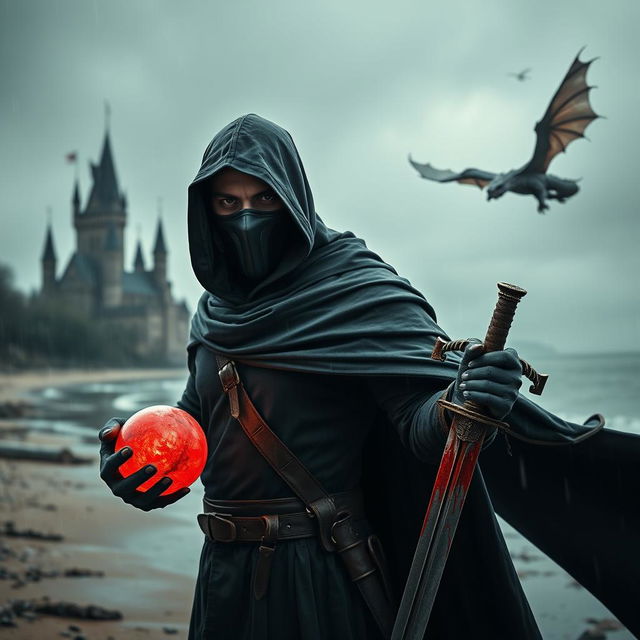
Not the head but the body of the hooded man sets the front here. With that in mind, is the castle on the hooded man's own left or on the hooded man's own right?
on the hooded man's own right

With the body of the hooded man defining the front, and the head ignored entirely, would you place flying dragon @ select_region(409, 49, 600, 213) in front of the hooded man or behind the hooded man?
behind

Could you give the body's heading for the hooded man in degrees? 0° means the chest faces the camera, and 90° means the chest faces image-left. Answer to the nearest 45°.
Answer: approximately 45°
